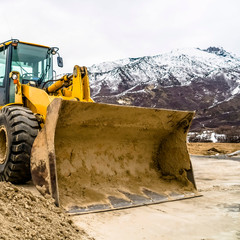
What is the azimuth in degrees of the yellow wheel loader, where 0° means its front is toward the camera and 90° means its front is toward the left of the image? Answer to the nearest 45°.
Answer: approximately 315°
